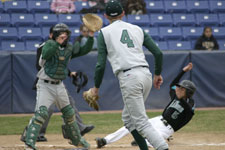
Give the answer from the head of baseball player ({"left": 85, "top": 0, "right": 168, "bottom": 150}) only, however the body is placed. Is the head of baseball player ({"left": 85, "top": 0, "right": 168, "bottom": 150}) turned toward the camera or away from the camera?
away from the camera

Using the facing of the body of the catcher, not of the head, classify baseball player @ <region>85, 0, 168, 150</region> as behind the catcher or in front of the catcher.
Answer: in front

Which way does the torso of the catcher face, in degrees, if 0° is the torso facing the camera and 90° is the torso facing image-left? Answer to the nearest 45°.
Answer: approximately 315°
